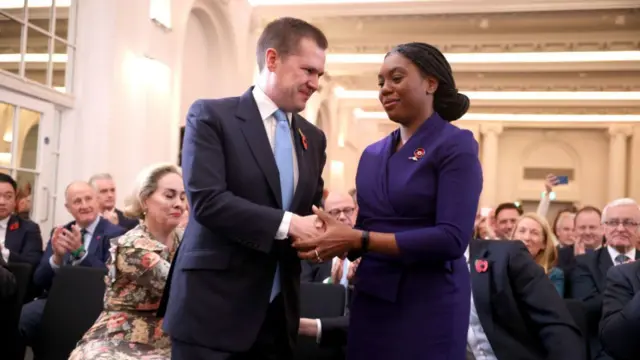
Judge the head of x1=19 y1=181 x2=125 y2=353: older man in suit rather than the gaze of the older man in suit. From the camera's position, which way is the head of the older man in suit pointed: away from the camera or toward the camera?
toward the camera

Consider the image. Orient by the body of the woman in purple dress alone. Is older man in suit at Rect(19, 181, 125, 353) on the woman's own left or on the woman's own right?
on the woman's own right

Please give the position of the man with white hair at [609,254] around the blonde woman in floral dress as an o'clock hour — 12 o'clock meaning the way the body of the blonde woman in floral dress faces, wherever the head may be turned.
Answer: The man with white hair is roughly at 10 o'clock from the blonde woman in floral dress.

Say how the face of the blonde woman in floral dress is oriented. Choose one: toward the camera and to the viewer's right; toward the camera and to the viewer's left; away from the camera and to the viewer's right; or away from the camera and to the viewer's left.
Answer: toward the camera and to the viewer's right

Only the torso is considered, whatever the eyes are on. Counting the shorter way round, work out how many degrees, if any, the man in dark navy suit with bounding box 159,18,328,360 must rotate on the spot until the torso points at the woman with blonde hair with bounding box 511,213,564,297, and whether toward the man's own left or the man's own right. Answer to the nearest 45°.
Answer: approximately 90° to the man's own left

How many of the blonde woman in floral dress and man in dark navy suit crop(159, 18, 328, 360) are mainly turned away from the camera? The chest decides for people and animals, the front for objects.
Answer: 0

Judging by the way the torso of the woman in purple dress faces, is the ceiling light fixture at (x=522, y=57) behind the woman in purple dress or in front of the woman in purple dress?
behind

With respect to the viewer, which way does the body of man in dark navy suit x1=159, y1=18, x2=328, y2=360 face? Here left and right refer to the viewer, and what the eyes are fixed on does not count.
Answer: facing the viewer and to the right of the viewer

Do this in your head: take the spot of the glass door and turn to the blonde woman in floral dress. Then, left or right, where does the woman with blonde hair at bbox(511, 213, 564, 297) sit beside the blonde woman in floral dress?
left

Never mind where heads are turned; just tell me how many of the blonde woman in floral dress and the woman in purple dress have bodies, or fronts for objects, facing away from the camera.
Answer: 0

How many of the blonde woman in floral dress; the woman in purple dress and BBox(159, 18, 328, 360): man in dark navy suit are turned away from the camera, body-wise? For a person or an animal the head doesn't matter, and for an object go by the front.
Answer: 0

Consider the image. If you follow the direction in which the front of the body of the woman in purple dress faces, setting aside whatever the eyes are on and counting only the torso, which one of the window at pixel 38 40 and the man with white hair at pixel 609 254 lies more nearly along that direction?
the window

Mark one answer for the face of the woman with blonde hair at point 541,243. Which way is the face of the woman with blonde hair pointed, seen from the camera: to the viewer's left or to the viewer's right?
to the viewer's left
